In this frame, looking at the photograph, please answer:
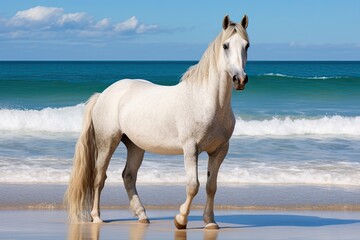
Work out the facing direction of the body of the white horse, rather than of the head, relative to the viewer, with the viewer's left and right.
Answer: facing the viewer and to the right of the viewer
